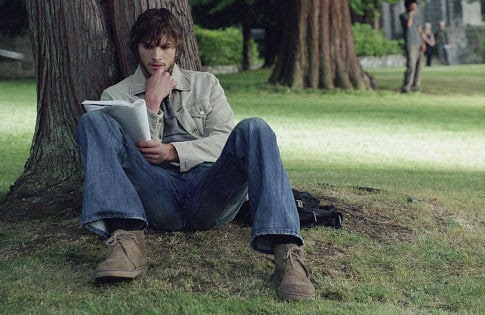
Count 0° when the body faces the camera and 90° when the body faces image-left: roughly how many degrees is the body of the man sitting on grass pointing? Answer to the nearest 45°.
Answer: approximately 0°

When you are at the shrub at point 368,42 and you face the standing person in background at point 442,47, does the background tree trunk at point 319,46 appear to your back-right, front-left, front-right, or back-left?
back-right

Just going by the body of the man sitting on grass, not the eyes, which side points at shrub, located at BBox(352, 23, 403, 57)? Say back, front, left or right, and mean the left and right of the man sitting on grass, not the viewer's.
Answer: back

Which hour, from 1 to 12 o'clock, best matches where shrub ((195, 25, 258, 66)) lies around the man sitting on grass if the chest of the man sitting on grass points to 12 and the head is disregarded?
The shrub is roughly at 6 o'clock from the man sitting on grass.

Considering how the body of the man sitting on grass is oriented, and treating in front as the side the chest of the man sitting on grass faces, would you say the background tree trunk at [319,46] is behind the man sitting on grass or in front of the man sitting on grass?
behind

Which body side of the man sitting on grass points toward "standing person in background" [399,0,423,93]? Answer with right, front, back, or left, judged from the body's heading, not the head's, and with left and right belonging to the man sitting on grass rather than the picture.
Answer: back

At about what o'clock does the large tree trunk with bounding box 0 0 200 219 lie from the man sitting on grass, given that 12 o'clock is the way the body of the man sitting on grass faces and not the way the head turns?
The large tree trunk is roughly at 5 o'clock from the man sitting on grass.

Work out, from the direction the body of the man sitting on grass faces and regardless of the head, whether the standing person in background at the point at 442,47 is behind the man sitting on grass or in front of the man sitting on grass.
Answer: behind
